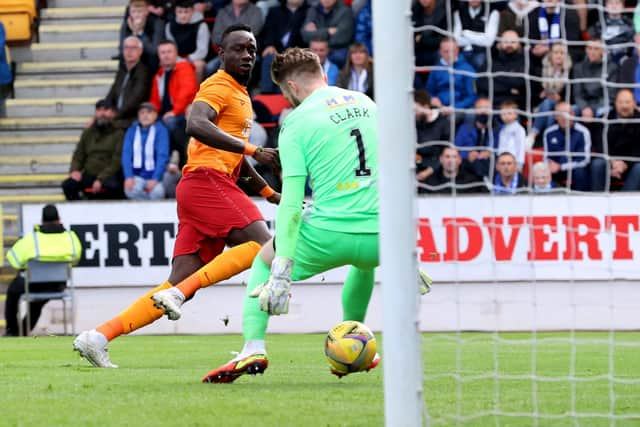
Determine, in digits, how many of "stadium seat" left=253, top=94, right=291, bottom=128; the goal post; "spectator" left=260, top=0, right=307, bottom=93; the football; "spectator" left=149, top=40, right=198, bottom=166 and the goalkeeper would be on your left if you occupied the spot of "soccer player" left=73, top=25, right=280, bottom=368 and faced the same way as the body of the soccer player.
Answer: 3

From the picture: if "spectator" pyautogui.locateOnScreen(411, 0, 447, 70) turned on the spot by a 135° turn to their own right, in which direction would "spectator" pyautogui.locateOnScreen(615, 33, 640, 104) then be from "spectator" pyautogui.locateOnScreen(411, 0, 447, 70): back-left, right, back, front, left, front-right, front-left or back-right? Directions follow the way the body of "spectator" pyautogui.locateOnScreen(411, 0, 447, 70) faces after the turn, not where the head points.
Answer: back

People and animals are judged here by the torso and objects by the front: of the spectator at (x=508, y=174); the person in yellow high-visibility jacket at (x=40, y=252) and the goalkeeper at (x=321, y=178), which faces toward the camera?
the spectator

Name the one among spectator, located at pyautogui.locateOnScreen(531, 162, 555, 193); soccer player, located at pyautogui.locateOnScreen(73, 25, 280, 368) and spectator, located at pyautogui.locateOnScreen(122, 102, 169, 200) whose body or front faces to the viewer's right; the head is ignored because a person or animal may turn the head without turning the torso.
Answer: the soccer player

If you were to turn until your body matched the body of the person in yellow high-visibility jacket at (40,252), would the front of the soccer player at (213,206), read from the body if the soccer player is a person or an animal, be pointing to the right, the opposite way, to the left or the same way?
to the right

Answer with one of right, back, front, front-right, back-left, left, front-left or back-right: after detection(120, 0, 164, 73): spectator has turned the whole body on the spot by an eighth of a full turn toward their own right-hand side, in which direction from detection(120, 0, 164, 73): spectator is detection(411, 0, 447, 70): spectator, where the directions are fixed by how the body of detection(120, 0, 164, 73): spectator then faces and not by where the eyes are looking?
left

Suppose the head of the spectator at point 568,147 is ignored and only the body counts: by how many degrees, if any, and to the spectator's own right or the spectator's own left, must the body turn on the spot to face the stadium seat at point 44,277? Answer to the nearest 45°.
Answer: approximately 90° to the spectator's own right

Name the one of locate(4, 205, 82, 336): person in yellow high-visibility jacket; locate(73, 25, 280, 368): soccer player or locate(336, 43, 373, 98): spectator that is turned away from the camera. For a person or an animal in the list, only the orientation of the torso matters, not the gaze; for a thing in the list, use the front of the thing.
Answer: the person in yellow high-visibility jacket

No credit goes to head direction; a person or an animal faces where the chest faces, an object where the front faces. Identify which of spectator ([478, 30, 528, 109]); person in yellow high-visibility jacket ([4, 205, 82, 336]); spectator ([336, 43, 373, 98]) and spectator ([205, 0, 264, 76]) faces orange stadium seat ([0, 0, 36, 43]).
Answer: the person in yellow high-visibility jacket

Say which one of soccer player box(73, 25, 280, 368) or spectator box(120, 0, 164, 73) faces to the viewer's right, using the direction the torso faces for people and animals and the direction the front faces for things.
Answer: the soccer player
